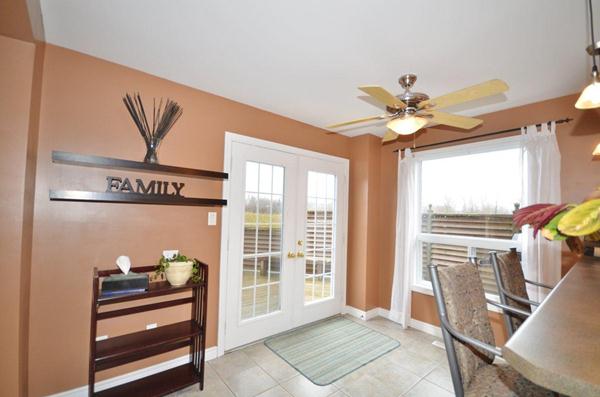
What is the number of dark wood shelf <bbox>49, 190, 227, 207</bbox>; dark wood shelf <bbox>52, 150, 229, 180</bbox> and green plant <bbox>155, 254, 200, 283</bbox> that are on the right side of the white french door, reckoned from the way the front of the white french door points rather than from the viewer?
3

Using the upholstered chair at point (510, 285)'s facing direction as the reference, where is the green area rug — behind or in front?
behind

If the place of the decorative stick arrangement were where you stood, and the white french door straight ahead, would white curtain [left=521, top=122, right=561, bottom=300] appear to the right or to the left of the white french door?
right

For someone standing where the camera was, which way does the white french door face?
facing the viewer and to the right of the viewer

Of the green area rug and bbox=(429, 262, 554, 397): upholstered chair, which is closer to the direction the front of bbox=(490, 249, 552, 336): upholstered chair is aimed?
the upholstered chair

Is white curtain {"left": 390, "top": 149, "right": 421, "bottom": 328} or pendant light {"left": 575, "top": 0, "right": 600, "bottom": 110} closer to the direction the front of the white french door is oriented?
the pendant light

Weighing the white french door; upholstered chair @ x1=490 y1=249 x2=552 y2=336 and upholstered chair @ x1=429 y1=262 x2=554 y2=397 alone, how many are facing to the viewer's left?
0

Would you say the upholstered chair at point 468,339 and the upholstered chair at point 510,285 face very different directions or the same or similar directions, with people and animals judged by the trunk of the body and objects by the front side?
same or similar directions

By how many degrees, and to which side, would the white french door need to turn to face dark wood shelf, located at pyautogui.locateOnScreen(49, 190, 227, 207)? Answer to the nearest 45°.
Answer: approximately 90° to its right

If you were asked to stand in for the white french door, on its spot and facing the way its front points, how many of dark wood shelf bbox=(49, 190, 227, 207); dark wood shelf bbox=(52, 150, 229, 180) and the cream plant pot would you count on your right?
3

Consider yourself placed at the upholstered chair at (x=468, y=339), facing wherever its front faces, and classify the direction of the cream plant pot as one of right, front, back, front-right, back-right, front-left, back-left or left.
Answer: back-right
